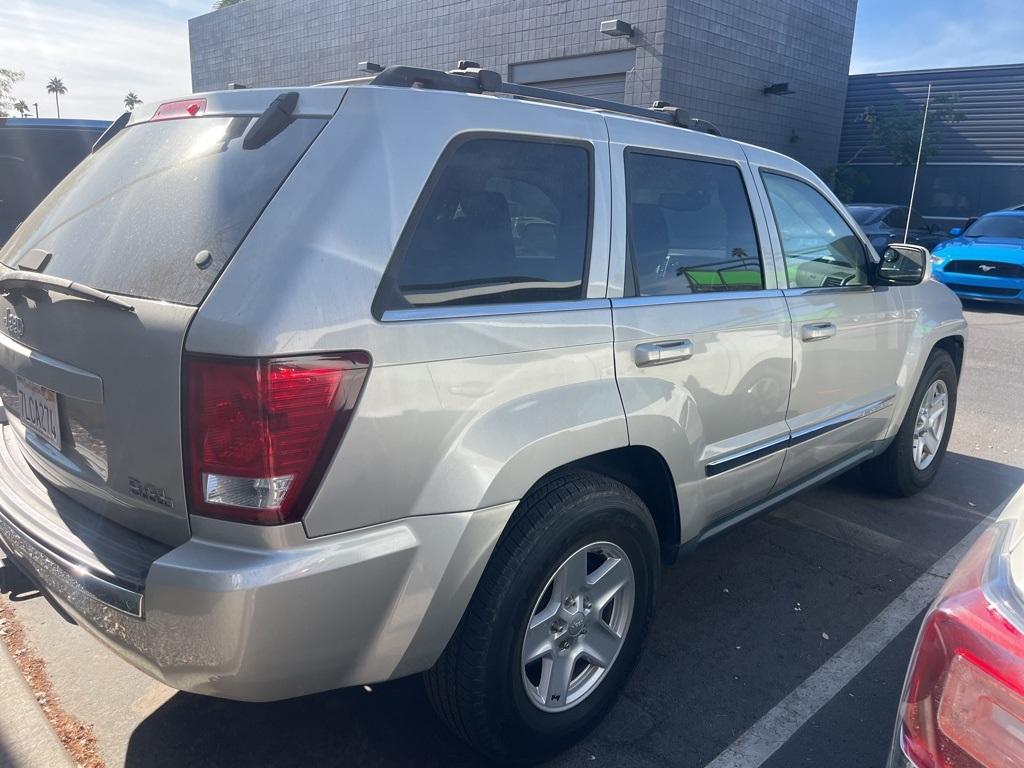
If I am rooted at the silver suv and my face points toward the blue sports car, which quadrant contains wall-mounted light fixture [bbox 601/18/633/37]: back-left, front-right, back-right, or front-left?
front-left

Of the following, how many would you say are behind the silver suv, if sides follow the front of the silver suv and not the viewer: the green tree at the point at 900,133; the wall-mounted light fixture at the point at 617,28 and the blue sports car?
0

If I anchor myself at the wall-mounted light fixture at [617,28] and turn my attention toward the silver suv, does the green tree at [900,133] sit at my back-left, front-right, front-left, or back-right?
back-left

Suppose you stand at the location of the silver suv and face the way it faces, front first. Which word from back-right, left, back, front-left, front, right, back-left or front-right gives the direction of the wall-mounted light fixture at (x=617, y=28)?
front-left

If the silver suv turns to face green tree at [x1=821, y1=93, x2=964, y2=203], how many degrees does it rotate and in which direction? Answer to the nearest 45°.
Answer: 0° — it already faces it

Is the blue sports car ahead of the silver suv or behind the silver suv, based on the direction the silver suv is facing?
ahead

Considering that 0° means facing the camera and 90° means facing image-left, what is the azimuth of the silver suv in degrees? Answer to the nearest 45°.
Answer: approximately 225°
